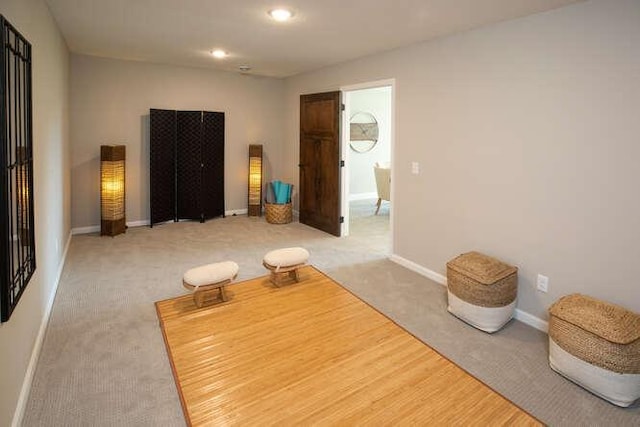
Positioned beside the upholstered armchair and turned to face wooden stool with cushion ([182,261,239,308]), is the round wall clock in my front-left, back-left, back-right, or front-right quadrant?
back-right

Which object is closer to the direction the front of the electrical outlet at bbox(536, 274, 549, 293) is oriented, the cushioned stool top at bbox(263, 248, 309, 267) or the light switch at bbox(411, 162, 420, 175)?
the cushioned stool top

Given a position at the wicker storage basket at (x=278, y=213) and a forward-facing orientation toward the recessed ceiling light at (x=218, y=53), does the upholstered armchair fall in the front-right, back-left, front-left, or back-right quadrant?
back-left

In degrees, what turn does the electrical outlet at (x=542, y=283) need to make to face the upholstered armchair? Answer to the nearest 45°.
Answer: approximately 90° to its right

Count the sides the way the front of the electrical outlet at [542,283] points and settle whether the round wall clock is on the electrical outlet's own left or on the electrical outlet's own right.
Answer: on the electrical outlet's own right

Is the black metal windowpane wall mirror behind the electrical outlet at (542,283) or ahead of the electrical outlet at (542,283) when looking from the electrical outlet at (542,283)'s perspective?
ahead

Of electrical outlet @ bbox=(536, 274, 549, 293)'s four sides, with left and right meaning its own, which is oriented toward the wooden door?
right

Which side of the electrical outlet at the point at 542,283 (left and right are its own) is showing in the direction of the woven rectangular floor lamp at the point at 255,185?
right

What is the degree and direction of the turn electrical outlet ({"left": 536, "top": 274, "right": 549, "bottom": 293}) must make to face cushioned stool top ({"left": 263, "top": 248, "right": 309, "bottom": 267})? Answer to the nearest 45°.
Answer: approximately 45° to its right

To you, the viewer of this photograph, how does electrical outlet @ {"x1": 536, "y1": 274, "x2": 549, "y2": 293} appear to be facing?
facing the viewer and to the left of the viewer

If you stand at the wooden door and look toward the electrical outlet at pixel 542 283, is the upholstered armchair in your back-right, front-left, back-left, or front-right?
back-left
